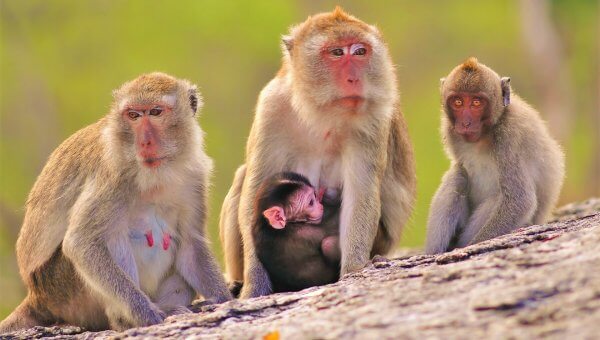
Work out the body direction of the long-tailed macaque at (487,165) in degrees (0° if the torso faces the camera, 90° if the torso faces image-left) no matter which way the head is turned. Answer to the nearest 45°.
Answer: approximately 45°

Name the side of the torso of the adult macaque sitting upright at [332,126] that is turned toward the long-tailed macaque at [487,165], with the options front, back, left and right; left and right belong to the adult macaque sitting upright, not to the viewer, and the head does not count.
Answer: left

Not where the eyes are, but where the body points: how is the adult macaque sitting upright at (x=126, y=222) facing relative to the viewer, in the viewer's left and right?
facing the viewer and to the right of the viewer

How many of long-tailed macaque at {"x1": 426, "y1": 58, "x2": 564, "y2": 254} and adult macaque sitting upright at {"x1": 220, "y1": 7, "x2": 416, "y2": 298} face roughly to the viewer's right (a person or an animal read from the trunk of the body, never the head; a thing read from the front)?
0

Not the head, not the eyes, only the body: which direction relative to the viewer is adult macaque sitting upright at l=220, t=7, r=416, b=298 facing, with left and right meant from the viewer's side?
facing the viewer

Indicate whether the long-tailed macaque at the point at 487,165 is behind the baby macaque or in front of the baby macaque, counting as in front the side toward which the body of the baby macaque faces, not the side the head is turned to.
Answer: in front

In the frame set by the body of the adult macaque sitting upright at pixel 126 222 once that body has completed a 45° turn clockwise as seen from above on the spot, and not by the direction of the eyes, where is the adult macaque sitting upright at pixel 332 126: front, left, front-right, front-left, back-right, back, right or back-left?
left
